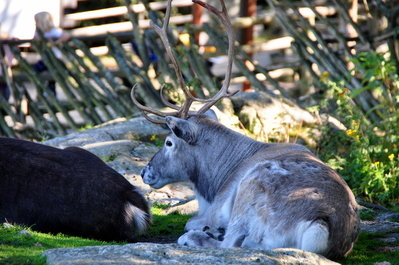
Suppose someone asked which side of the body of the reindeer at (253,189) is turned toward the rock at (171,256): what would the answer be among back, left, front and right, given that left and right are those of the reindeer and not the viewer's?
left

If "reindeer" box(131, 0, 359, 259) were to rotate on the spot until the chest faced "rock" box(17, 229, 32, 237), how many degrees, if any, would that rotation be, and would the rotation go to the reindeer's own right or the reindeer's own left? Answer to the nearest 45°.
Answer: approximately 45° to the reindeer's own left

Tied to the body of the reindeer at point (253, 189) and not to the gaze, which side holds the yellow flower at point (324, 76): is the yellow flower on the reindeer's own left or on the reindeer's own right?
on the reindeer's own right

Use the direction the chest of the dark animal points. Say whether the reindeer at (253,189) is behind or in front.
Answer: behind

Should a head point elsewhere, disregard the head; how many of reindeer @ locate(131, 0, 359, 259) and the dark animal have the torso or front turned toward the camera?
0

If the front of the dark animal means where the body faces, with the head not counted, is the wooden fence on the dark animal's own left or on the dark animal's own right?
on the dark animal's own right

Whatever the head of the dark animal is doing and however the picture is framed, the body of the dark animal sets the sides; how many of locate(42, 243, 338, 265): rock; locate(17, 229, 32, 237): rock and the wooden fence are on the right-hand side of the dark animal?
1

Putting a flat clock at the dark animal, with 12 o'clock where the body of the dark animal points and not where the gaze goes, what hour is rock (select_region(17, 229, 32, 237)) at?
The rock is roughly at 10 o'clock from the dark animal.

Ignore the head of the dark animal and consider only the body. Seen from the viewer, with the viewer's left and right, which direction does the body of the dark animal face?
facing to the left of the viewer

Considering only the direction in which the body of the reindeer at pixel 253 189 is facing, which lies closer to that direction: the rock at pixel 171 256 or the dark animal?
the dark animal

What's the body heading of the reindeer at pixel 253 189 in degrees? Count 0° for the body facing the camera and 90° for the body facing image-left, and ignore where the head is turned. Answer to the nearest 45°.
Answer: approximately 135°
